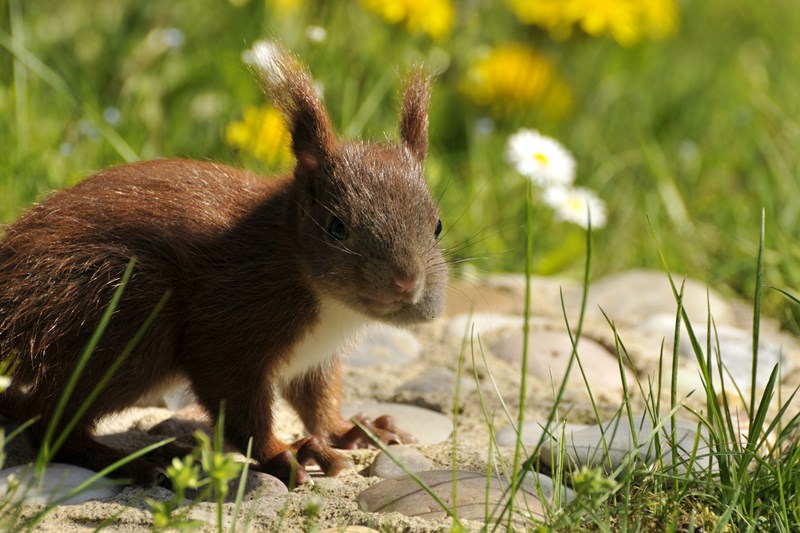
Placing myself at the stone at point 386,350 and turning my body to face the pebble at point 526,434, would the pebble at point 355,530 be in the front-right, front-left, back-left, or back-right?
front-right

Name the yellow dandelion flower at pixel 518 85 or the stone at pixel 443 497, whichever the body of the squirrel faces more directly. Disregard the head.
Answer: the stone

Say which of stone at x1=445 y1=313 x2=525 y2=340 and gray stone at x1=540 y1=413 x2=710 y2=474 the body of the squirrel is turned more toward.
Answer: the gray stone

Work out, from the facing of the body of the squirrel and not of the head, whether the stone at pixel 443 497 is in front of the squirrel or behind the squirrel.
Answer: in front

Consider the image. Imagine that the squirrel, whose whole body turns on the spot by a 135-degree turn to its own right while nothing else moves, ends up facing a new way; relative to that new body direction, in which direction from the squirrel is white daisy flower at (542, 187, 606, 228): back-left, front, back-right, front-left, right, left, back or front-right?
back-right

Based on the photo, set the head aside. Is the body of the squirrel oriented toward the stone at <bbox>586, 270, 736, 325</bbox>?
no

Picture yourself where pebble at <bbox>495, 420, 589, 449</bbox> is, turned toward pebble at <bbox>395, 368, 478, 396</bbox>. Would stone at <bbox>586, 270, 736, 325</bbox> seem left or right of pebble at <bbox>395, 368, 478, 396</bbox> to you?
right

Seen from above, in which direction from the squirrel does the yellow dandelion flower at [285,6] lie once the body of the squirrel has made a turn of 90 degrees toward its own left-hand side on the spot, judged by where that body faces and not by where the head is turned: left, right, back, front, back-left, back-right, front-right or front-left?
front-left

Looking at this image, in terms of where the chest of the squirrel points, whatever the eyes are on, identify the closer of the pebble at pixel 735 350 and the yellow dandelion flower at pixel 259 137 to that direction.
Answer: the pebble

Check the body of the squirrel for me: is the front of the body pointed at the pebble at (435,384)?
no

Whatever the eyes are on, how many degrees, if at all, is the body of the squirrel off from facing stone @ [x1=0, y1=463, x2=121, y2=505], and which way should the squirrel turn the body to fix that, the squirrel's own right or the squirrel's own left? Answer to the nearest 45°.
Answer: approximately 90° to the squirrel's own right

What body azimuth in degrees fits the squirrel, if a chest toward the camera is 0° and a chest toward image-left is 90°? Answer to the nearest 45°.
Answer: approximately 315°

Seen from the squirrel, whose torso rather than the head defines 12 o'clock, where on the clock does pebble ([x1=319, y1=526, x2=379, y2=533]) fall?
The pebble is roughly at 1 o'clock from the squirrel.
